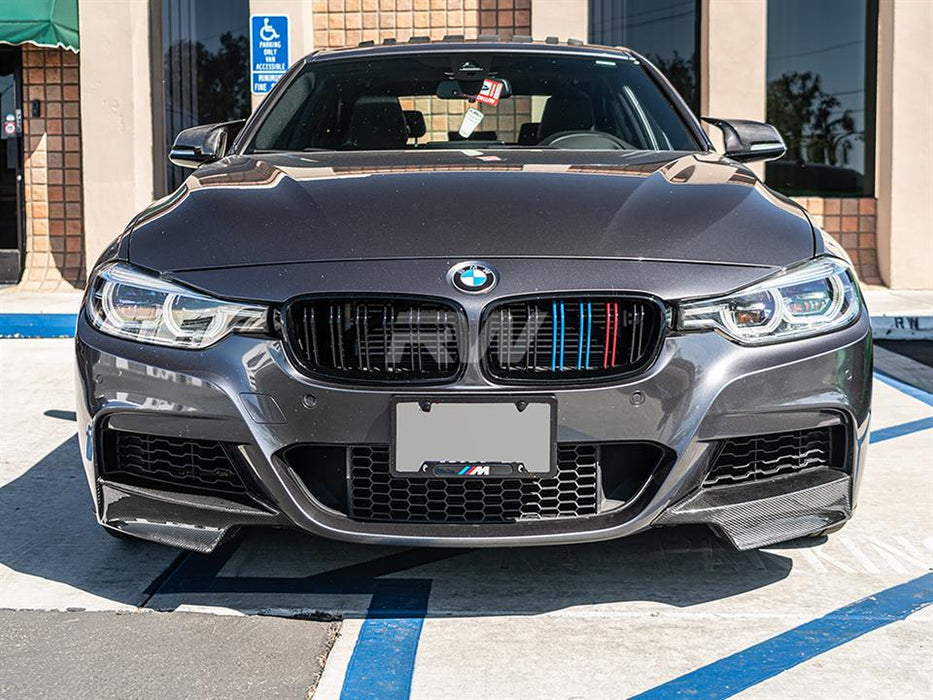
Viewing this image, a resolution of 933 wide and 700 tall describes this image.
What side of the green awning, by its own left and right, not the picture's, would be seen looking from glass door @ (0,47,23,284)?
back

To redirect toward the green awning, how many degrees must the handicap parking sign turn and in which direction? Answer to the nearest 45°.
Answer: approximately 135° to its right

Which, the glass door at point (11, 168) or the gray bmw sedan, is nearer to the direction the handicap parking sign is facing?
the gray bmw sedan

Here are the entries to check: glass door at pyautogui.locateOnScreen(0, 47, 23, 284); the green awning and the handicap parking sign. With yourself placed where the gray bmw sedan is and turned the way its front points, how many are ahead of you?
0

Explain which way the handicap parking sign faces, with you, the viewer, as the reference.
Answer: facing the viewer

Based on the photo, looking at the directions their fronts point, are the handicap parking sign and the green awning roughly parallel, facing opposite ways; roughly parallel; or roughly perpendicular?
roughly parallel

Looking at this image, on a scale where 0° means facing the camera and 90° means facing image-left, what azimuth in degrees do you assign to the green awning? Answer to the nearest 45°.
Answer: approximately 0°

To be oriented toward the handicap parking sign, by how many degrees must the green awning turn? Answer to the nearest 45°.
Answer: approximately 45° to its left

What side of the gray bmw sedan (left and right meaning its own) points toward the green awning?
back

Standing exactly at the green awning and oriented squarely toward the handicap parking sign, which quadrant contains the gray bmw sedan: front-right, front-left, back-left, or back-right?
front-right

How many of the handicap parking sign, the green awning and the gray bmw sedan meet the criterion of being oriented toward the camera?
3

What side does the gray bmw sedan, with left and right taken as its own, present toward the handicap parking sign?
back

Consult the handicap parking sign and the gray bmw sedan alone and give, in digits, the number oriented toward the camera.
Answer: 2

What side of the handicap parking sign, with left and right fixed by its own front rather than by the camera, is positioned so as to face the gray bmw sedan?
front
